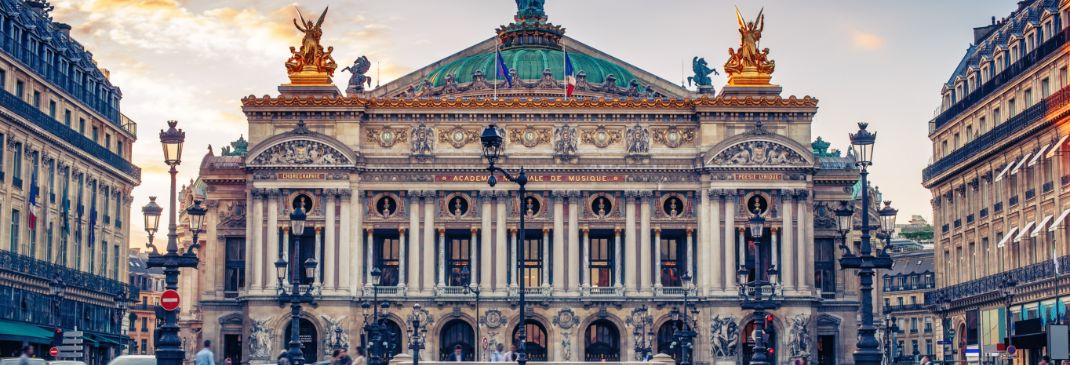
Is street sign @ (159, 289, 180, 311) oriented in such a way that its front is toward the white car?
no

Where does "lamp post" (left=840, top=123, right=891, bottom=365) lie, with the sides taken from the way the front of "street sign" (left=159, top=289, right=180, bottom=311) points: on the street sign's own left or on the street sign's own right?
on the street sign's own left

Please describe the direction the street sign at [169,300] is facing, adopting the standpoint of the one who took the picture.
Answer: facing the viewer
